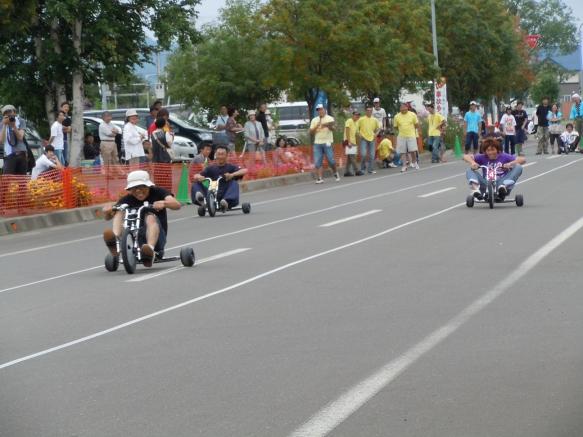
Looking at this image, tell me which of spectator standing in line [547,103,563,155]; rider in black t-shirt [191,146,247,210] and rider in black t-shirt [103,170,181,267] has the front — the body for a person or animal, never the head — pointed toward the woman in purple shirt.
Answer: the spectator standing in line

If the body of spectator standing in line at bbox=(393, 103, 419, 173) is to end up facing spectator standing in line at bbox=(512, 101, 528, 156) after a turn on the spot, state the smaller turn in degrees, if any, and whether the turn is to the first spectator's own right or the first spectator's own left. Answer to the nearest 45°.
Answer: approximately 135° to the first spectator's own left

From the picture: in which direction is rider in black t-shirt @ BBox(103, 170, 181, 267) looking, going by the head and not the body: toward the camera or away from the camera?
toward the camera

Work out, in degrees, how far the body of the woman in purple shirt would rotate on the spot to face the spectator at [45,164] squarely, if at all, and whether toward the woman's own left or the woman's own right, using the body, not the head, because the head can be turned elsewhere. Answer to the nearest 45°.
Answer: approximately 90° to the woman's own right

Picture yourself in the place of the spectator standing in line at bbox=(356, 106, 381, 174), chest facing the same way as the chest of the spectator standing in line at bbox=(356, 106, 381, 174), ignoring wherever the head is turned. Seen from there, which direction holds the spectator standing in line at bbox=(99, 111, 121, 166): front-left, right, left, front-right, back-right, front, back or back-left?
front-right

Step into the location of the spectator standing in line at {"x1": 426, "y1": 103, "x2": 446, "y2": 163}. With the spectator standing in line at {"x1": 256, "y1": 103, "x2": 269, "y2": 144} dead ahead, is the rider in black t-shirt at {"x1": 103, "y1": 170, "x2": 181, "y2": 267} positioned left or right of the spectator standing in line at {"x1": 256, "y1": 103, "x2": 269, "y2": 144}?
left

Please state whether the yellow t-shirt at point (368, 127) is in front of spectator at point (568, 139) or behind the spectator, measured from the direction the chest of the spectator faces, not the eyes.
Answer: in front

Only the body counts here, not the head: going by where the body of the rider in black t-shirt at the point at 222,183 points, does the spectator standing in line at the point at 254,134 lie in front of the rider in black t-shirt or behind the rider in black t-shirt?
behind

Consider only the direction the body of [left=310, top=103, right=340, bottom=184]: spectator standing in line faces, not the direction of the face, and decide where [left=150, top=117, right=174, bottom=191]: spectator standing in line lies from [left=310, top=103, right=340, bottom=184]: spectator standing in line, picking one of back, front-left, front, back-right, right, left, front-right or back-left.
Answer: front-right

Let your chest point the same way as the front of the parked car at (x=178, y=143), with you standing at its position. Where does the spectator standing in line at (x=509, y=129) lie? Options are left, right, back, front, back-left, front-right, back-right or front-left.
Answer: front-left

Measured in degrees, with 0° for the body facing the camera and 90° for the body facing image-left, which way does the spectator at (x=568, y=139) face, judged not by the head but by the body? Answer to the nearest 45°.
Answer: approximately 0°

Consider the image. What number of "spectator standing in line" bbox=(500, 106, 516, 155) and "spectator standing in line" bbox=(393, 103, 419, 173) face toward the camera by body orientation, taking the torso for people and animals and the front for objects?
2

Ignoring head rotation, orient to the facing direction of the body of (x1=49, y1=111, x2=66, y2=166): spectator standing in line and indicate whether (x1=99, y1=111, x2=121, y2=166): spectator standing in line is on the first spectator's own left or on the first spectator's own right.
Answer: on the first spectator's own left

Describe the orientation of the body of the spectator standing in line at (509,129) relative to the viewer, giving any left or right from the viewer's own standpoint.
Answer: facing the viewer

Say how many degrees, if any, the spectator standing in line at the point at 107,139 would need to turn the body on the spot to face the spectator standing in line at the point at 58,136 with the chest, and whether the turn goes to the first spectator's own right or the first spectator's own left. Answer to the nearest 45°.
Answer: approximately 90° to the first spectator's own right

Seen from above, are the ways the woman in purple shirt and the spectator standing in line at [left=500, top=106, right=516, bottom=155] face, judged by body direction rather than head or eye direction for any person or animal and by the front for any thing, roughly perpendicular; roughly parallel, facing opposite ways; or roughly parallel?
roughly parallel
